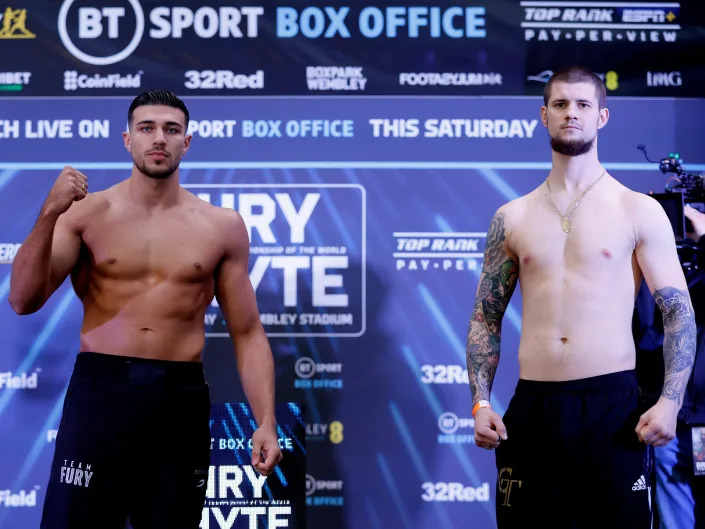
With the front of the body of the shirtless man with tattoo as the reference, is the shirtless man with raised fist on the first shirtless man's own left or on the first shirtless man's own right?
on the first shirtless man's own right

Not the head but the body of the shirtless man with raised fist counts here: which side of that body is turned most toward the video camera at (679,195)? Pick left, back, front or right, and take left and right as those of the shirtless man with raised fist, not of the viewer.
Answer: left

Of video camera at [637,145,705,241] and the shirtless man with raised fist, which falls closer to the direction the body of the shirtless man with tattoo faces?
the shirtless man with raised fist

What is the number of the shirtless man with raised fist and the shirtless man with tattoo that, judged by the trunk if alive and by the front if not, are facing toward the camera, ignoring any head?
2

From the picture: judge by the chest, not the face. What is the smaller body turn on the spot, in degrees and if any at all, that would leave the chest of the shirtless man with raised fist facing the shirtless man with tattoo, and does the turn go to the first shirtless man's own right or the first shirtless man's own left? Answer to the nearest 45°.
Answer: approximately 90° to the first shirtless man's own left

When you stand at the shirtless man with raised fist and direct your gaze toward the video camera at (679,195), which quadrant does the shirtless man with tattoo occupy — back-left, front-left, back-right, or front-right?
front-right

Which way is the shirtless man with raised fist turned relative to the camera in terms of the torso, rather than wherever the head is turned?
toward the camera

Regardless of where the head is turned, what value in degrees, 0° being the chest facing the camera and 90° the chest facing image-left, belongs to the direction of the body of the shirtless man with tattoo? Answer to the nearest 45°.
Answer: approximately 0°
